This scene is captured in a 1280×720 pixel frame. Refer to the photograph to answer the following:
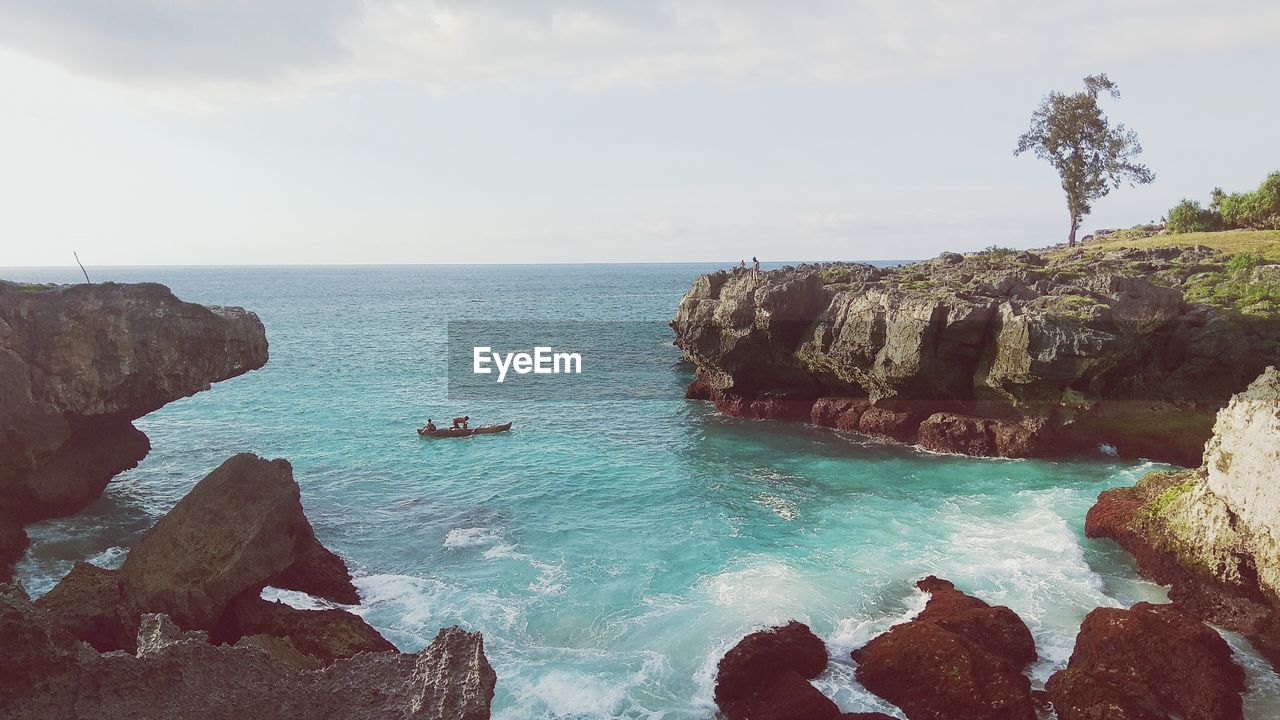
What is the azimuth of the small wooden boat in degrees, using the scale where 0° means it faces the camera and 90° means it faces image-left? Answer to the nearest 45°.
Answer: approximately 270°

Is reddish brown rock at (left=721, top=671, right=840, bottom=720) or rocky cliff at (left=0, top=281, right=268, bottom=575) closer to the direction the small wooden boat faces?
the reddish brown rock

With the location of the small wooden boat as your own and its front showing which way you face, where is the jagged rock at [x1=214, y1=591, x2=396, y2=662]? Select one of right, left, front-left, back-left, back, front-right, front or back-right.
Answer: right

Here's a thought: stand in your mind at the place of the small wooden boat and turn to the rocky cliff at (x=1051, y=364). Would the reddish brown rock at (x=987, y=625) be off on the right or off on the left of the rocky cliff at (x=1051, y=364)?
right

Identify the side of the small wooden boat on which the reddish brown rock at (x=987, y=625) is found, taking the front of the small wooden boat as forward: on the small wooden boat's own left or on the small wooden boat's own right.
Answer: on the small wooden boat's own right

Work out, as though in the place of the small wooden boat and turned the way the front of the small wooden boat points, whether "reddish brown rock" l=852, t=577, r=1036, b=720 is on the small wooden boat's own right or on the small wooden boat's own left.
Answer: on the small wooden boat's own right

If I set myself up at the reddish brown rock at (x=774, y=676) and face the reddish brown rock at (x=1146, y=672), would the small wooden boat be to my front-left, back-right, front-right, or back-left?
back-left

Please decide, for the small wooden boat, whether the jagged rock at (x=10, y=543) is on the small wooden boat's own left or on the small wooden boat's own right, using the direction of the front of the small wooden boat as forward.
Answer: on the small wooden boat's own right

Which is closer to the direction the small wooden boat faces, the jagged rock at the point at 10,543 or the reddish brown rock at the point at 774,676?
the reddish brown rock

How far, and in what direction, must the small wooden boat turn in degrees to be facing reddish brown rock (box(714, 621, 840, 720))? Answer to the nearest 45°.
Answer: approximately 90° to its right

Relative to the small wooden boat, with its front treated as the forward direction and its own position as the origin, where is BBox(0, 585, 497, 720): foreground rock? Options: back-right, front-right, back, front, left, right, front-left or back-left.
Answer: right

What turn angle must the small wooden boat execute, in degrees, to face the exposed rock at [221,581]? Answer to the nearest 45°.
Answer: approximately 90° to its right
